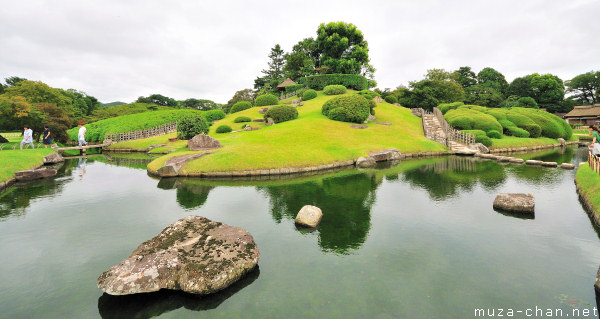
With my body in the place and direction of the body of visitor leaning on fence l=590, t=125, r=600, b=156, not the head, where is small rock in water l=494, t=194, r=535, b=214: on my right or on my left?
on my left

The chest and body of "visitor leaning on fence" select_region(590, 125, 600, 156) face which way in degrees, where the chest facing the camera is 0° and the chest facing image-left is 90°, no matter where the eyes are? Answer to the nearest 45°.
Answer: approximately 90°

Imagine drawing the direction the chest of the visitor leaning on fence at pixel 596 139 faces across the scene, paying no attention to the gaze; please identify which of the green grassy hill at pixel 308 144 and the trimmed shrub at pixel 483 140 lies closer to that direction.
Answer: the green grassy hill

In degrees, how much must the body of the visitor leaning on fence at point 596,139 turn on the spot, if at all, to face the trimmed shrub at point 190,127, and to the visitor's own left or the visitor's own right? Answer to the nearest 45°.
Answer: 0° — they already face it
